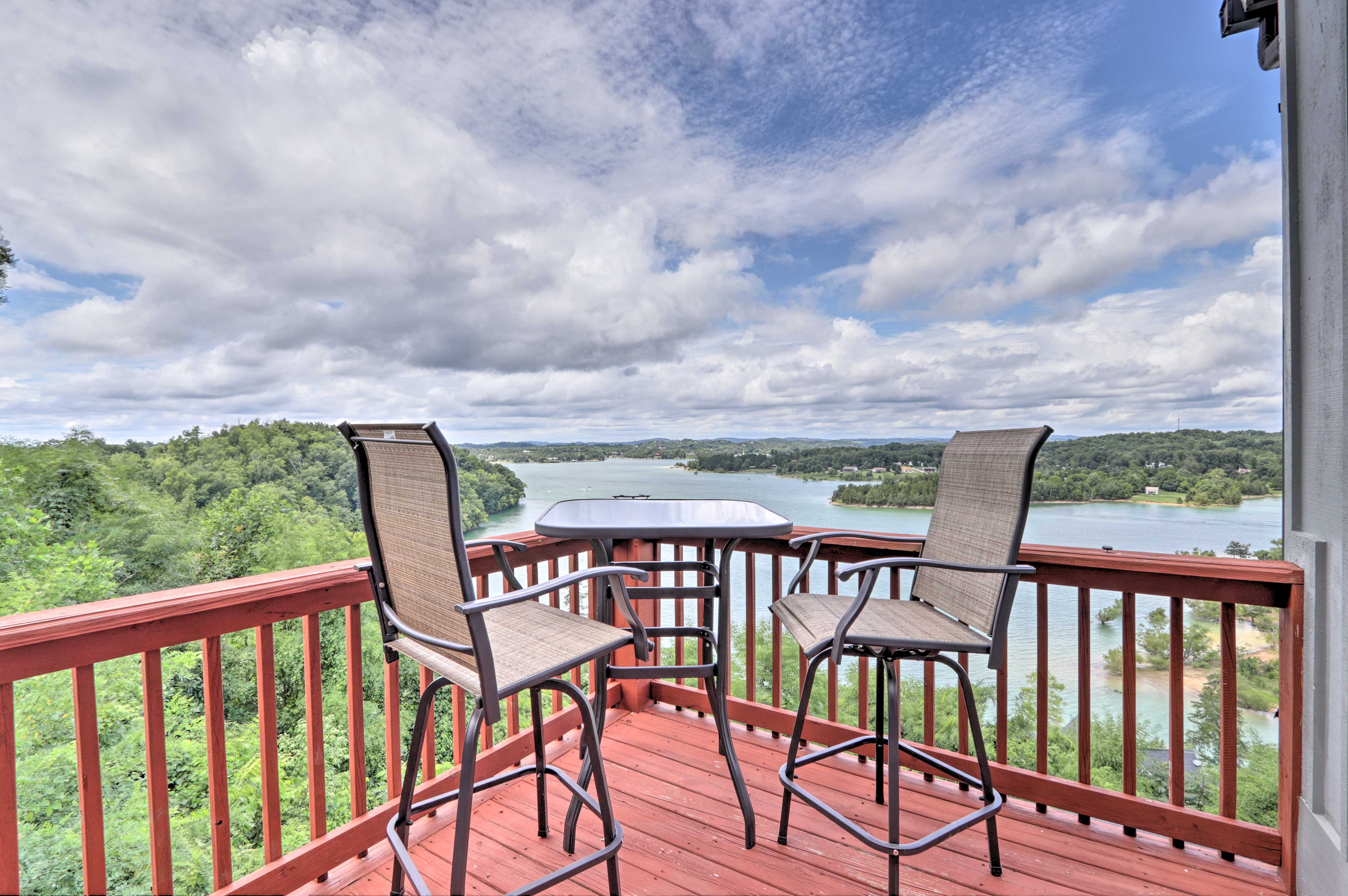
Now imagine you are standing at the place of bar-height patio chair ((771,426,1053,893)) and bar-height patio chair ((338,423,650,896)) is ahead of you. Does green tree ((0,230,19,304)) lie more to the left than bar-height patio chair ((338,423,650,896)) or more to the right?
right

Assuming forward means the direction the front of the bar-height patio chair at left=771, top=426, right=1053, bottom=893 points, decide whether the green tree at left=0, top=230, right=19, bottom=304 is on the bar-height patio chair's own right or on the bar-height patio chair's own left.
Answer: on the bar-height patio chair's own right

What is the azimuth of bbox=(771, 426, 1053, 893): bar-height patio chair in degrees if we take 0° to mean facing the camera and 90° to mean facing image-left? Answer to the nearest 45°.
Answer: approximately 45°

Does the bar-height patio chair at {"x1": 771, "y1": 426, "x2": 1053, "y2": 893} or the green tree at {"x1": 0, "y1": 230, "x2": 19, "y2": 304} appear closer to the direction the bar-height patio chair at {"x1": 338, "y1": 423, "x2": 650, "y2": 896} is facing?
the bar-height patio chair

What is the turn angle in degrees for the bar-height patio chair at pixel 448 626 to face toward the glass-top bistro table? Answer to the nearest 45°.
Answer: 0° — it already faces it

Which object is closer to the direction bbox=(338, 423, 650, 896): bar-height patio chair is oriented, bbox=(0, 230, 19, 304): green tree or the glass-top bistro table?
the glass-top bistro table

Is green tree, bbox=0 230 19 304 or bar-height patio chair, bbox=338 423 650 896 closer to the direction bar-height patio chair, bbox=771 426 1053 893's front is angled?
the bar-height patio chair

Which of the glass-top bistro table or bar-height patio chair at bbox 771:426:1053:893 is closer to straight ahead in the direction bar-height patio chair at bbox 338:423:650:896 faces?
the glass-top bistro table

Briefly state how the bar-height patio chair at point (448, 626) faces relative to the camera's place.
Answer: facing away from the viewer and to the right of the viewer

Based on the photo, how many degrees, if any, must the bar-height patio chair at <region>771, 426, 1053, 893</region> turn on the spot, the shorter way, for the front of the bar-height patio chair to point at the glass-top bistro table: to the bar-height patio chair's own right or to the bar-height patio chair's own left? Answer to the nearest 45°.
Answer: approximately 45° to the bar-height patio chair's own right
